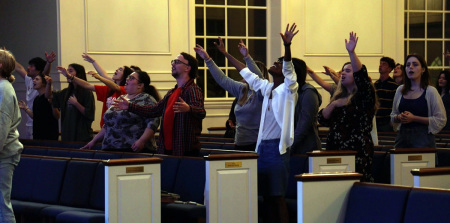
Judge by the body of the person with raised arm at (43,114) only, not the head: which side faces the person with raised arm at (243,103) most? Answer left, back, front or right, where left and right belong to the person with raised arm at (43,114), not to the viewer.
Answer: left

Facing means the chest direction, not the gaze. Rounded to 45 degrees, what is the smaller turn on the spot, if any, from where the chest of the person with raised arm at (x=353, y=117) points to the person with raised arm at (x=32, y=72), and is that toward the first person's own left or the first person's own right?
approximately 90° to the first person's own right

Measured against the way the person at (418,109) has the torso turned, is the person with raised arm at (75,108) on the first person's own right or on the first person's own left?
on the first person's own right

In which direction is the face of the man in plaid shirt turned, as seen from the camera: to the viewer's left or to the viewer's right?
to the viewer's left

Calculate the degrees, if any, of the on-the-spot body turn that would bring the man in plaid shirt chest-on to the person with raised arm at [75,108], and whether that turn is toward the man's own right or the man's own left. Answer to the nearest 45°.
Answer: approximately 90° to the man's own right

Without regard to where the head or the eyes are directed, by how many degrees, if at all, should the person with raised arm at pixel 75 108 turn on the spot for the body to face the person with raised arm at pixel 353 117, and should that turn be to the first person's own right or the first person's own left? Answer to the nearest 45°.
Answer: approximately 90° to the first person's own left
